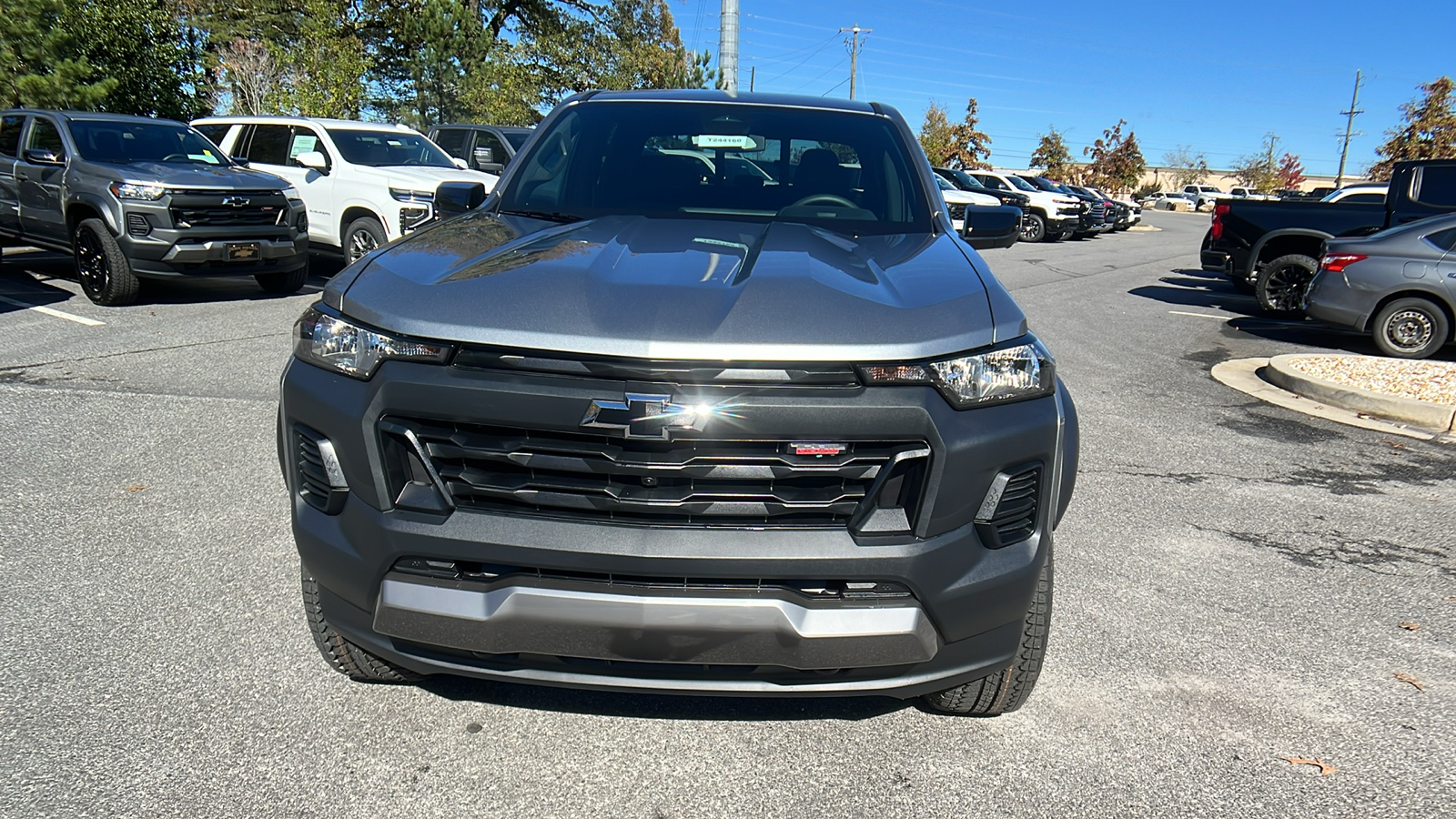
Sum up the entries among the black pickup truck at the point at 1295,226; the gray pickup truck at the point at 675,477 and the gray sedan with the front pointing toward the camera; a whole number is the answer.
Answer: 1

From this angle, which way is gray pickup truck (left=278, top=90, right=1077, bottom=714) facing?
toward the camera

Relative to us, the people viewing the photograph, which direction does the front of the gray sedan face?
facing to the right of the viewer

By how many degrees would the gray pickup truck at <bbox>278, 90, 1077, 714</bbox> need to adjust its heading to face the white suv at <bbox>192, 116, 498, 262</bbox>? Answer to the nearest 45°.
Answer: approximately 180°

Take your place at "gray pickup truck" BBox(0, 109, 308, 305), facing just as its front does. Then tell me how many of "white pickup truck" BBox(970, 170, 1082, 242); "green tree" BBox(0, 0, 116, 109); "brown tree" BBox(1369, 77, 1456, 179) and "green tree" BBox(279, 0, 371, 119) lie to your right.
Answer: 0

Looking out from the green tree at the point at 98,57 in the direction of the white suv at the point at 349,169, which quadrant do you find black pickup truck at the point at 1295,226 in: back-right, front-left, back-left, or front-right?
front-left

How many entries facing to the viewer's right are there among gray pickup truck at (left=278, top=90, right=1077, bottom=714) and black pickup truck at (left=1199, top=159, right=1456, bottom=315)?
1

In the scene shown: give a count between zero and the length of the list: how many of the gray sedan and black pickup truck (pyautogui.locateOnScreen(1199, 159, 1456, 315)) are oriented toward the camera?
0

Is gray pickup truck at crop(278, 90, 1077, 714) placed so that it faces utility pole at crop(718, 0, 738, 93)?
no

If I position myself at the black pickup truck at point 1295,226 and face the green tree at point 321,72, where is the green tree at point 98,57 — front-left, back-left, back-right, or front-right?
front-left

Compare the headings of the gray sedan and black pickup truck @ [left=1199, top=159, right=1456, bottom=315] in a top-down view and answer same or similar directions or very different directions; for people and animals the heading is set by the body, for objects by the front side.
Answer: same or similar directions

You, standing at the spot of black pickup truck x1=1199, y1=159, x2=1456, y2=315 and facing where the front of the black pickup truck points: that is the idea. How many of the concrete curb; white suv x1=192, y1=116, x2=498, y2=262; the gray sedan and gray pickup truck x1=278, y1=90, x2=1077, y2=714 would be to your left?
0

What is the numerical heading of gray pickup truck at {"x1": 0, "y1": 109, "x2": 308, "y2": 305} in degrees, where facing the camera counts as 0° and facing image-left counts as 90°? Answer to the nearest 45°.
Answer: approximately 315°

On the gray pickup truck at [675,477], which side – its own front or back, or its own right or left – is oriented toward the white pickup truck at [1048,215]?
back

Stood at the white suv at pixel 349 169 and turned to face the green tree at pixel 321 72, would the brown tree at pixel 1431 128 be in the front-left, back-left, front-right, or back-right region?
front-right

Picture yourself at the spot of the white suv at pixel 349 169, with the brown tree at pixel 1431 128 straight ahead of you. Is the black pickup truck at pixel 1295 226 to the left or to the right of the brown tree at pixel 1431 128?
right

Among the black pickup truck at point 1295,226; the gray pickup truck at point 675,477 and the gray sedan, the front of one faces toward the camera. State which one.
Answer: the gray pickup truck

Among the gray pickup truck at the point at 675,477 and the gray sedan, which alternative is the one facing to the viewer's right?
the gray sedan

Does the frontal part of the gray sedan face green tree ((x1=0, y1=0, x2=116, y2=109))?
no
